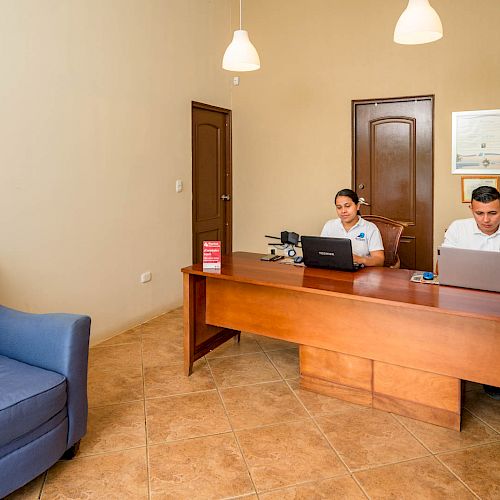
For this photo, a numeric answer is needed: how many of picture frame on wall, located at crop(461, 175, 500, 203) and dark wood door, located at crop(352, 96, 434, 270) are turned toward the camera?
2

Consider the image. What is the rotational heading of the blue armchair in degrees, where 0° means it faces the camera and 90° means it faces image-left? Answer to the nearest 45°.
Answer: approximately 315°

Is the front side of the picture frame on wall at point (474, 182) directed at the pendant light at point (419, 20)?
yes

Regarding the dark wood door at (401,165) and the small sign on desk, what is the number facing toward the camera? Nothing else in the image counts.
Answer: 2
